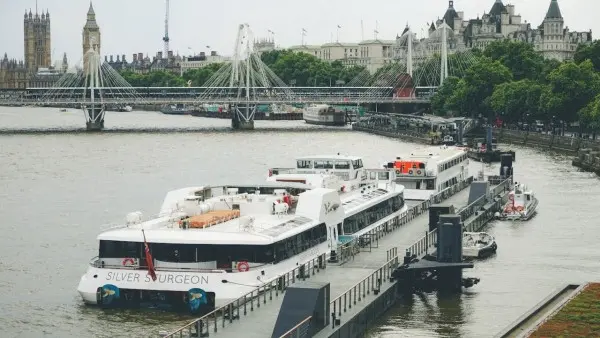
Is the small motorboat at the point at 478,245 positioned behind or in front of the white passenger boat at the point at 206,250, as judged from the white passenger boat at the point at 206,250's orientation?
in front

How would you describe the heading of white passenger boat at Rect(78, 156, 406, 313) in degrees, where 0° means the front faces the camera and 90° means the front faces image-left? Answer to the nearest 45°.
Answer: approximately 225°
